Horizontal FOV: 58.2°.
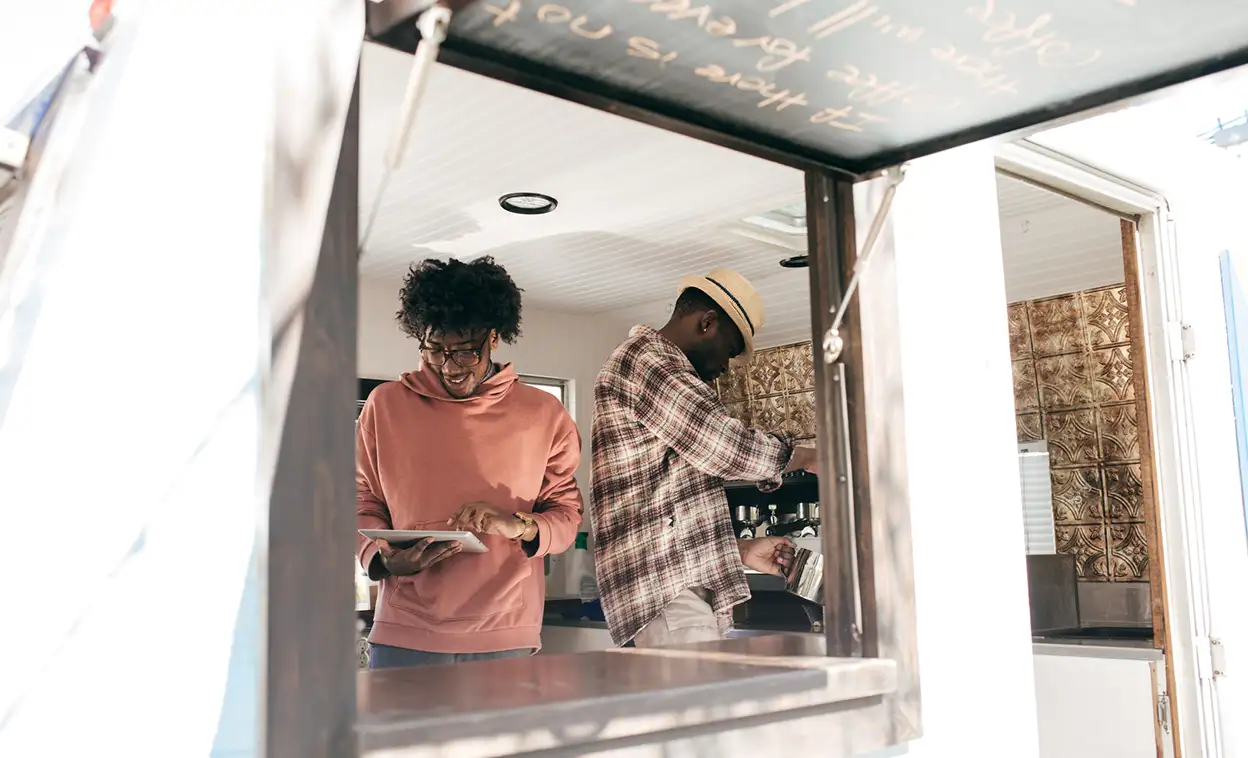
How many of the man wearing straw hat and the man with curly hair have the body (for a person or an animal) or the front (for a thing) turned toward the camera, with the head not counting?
1

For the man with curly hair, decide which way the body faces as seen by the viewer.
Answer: toward the camera

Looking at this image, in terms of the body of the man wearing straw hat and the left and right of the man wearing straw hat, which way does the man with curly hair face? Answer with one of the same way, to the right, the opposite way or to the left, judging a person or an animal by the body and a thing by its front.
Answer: to the right

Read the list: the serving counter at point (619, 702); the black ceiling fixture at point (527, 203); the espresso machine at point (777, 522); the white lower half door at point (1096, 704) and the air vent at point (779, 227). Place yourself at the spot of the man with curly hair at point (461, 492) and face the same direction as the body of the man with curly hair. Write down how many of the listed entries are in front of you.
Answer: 1

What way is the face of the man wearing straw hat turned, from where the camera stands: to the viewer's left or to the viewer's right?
to the viewer's right

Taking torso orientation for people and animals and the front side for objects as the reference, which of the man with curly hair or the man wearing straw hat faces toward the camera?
the man with curly hair

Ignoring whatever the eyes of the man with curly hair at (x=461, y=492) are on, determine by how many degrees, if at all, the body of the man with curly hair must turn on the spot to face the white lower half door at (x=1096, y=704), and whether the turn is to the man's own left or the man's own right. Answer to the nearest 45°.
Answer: approximately 135° to the man's own left

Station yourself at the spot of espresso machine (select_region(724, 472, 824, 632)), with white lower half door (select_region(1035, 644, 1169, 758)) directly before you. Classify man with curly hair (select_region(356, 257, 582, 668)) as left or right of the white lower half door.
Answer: right

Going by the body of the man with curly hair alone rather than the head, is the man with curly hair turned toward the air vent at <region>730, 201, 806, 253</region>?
no

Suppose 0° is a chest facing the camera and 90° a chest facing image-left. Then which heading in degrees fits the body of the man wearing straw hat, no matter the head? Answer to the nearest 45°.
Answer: approximately 270°
